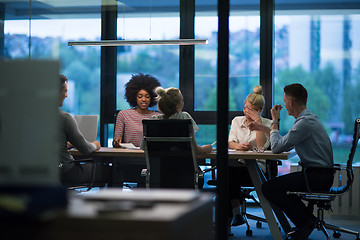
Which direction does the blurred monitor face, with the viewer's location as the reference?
facing away from the viewer

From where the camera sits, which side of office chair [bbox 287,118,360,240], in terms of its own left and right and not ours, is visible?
left

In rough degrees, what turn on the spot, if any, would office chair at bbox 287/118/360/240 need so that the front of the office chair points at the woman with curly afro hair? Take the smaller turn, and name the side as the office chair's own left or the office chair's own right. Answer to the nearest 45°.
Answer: approximately 45° to the office chair's own right

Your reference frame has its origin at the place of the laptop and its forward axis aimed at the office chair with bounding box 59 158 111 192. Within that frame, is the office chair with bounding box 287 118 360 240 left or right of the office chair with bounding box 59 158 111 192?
left
